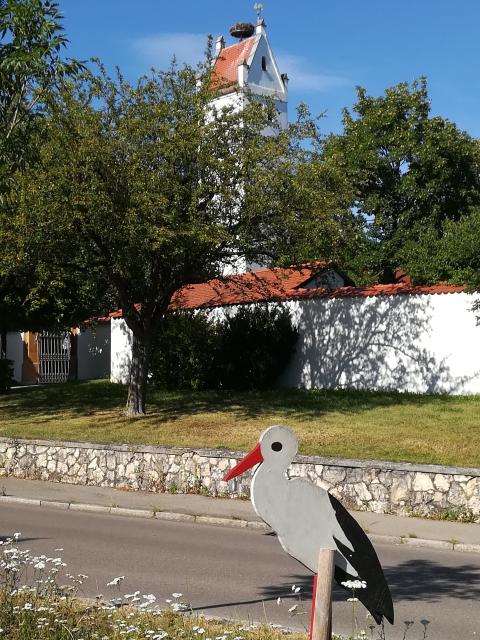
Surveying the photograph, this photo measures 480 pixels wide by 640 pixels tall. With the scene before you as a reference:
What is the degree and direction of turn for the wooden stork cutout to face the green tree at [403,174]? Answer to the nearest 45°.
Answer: approximately 90° to its right

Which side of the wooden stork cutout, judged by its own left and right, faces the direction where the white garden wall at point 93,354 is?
right

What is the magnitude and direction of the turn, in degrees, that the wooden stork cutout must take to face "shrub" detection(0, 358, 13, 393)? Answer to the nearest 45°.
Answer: approximately 45° to its right

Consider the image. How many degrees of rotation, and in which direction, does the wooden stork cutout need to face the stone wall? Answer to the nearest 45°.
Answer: approximately 90° to its right

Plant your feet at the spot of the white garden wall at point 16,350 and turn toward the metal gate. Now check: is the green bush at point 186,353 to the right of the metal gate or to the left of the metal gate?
right

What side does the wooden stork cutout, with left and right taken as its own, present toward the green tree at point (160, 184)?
right

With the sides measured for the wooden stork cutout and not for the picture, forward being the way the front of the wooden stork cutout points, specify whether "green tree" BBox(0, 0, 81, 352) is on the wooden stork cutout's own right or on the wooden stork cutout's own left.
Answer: on the wooden stork cutout's own right

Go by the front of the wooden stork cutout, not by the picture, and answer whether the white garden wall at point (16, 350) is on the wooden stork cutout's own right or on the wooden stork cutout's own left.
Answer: on the wooden stork cutout's own right

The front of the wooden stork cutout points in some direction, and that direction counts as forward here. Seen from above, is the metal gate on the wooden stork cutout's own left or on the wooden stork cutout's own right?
on the wooden stork cutout's own right

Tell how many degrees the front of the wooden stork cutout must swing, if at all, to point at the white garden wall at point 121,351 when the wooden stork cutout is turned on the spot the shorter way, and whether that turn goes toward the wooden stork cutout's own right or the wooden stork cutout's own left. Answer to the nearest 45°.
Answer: approximately 90° to the wooden stork cutout's own right

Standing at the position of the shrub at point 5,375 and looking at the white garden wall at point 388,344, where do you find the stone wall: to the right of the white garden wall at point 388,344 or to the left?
right

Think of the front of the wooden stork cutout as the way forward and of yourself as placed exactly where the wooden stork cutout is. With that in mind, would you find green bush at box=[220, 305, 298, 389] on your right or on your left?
on your right

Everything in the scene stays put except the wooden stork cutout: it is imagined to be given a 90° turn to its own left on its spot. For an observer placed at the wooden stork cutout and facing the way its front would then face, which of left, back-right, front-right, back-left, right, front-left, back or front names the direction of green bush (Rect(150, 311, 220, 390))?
back

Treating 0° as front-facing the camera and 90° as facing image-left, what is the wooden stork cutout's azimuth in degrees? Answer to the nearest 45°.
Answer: approximately 90°
